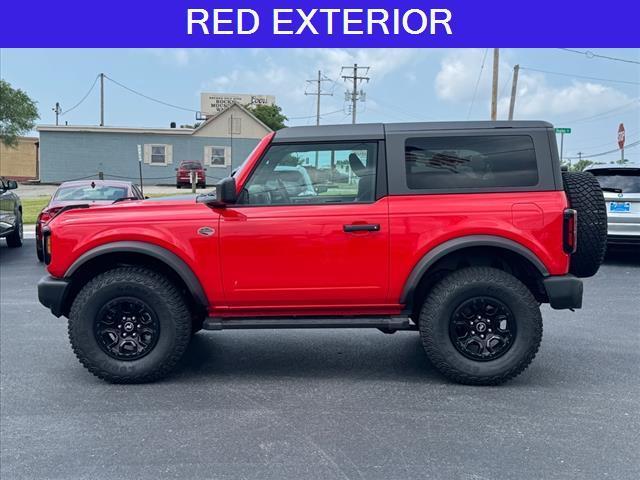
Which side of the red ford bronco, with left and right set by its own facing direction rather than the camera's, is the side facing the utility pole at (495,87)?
right

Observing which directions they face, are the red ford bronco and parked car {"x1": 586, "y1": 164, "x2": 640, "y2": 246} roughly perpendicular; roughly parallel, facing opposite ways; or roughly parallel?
roughly perpendicular

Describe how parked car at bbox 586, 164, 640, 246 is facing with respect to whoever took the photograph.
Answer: facing away from the viewer

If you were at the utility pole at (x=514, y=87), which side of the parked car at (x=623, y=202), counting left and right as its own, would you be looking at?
front

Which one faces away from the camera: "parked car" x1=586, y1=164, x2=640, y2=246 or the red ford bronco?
the parked car

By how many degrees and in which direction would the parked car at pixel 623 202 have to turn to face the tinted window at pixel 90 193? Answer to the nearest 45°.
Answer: approximately 90° to its left

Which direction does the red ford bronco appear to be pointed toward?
to the viewer's left

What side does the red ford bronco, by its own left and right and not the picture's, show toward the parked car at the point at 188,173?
right

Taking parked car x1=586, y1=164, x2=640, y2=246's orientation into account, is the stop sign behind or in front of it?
in front
